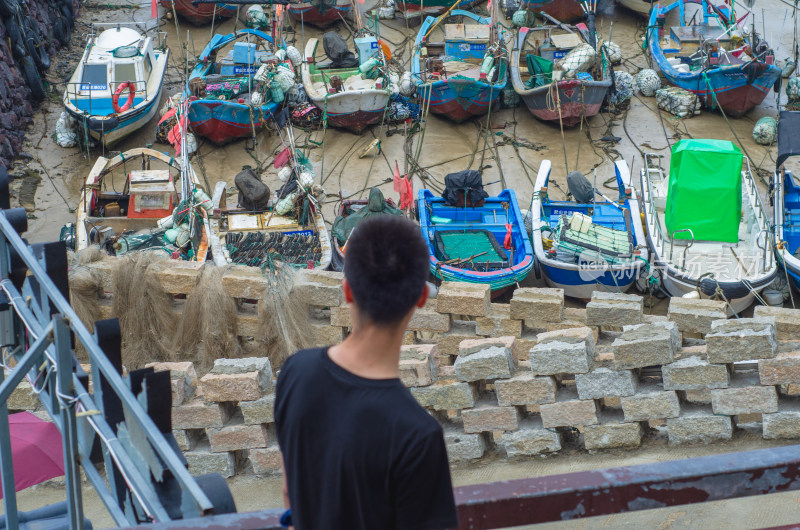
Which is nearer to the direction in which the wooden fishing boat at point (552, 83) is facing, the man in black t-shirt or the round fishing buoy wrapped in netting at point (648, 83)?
the man in black t-shirt

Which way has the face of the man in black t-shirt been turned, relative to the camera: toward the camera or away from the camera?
away from the camera

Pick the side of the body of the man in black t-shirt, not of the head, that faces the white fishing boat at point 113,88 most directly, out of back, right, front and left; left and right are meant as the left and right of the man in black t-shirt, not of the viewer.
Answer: front

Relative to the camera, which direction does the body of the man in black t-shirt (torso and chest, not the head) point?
away from the camera

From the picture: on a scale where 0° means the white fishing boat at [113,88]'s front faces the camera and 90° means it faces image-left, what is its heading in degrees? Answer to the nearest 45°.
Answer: approximately 0°

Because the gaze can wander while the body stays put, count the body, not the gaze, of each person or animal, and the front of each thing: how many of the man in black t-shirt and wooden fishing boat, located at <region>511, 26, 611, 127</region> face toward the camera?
1
